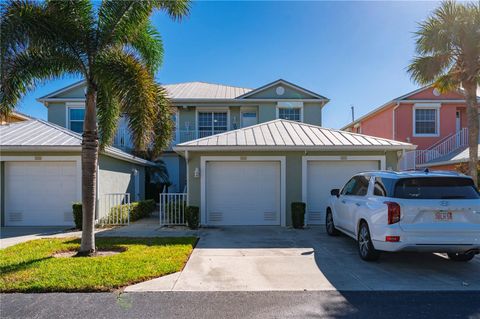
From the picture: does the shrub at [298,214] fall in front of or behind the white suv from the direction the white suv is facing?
in front

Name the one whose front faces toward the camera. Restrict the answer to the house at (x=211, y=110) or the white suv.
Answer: the house

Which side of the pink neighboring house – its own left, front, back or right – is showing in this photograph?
front

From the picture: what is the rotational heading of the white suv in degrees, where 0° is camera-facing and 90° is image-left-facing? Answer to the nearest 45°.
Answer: approximately 135°

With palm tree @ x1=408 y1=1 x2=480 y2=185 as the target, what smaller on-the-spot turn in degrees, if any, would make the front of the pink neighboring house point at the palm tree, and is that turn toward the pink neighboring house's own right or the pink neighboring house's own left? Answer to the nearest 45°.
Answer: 0° — it already faces it

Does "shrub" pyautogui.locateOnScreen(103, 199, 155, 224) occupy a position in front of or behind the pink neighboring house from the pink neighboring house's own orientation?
in front

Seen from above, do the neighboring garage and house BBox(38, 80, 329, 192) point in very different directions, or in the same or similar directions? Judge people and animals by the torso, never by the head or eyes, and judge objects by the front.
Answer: same or similar directions

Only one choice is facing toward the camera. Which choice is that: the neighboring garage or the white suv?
the neighboring garage

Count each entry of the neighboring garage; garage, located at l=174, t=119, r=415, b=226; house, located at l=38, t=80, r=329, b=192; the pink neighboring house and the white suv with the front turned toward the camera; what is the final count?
4

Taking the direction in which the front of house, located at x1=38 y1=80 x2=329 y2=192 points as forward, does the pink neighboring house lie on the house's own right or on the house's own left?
on the house's own left

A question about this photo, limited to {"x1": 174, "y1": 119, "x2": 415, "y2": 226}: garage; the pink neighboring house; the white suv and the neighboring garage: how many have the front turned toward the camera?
3
